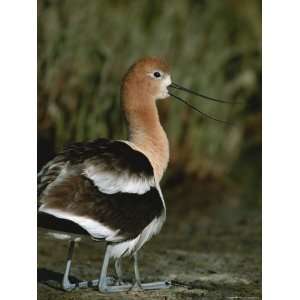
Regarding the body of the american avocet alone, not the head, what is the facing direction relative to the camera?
to the viewer's right
